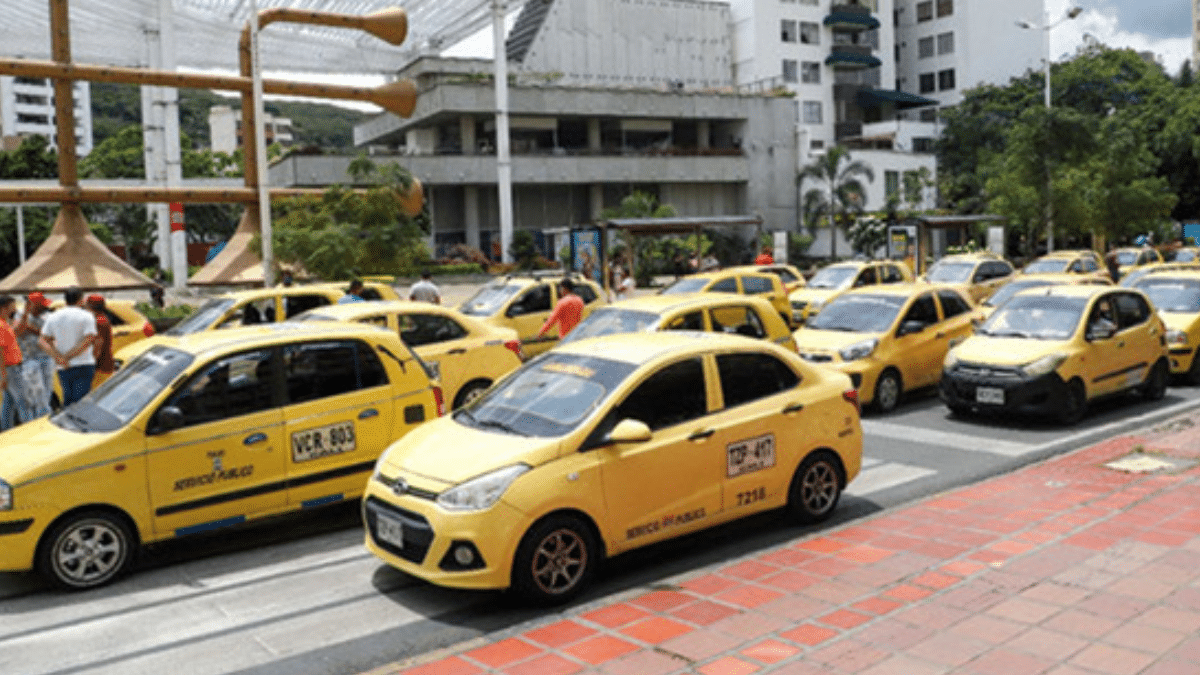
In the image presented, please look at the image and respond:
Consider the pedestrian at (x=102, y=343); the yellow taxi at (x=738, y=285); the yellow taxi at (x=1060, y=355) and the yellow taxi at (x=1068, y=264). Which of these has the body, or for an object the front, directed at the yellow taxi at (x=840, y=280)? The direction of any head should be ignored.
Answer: the yellow taxi at (x=1068, y=264)

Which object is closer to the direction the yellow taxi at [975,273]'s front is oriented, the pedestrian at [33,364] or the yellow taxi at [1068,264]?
the pedestrian

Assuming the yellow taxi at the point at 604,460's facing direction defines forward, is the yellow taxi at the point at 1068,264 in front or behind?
behind

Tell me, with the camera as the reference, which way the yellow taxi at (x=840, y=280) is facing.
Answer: facing the viewer and to the left of the viewer

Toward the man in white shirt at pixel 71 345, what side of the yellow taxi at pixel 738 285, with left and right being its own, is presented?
front

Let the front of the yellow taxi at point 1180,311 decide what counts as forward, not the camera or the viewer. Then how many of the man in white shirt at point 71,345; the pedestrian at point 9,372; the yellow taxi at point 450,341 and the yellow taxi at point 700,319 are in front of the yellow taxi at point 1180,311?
4

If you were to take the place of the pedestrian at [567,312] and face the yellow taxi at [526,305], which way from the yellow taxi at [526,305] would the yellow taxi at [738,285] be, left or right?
right

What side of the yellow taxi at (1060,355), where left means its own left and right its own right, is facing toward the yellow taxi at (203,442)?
front
